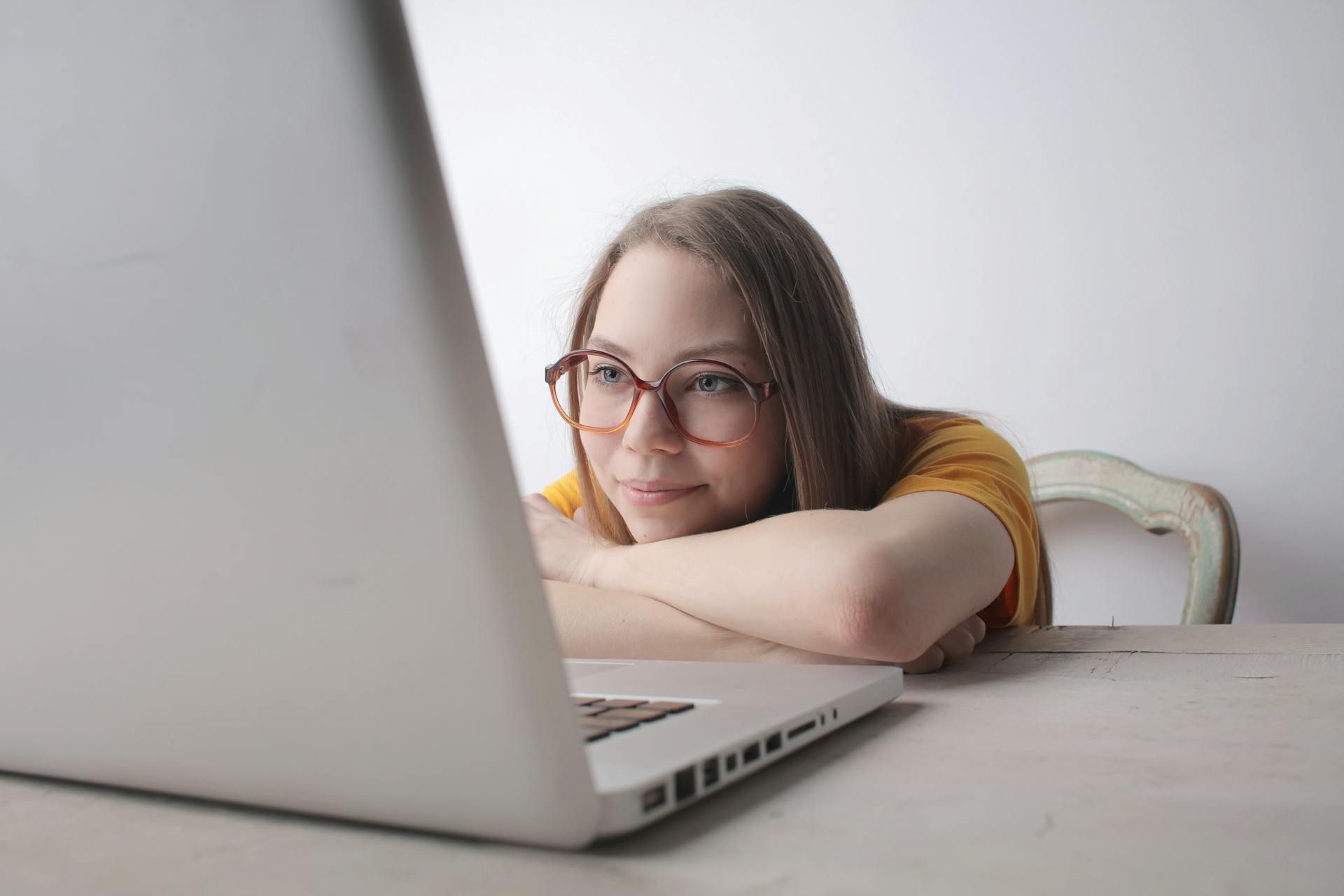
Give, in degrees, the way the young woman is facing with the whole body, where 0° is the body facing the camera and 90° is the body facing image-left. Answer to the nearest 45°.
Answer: approximately 45°

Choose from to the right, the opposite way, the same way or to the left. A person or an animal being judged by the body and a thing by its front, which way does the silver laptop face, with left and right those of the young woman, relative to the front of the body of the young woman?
the opposite way

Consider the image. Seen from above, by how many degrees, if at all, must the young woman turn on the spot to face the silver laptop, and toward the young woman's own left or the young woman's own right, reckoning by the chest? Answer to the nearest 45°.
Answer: approximately 45° to the young woman's own left

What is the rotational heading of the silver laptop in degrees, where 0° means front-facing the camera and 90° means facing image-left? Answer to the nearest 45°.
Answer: approximately 225°
